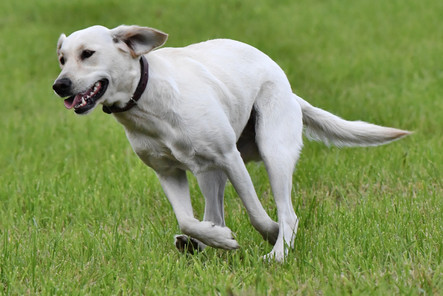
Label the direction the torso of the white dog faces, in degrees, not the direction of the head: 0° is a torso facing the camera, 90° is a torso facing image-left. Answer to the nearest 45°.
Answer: approximately 45°
